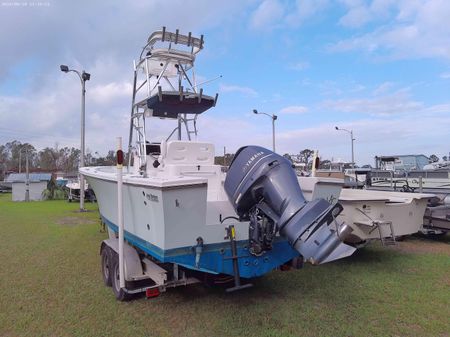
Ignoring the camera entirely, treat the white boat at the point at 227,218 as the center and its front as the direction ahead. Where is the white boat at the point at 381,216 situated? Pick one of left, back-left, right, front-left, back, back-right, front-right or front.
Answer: right

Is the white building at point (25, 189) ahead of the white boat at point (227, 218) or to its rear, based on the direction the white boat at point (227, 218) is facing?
ahead

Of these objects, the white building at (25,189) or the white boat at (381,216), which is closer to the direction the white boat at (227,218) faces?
the white building

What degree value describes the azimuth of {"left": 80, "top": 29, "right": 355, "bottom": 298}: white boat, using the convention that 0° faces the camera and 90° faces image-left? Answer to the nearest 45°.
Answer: approximately 135°
